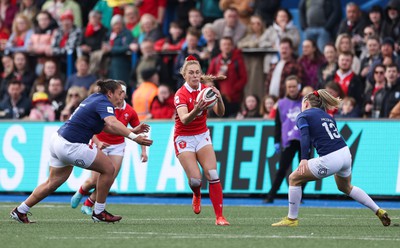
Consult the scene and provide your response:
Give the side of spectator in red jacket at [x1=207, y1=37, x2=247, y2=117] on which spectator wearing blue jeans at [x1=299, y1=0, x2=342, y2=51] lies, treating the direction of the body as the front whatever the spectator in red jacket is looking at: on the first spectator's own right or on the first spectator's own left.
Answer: on the first spectator's own left

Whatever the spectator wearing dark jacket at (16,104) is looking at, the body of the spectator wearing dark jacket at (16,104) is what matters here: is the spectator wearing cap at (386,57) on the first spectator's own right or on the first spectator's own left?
on the first spectator's own left

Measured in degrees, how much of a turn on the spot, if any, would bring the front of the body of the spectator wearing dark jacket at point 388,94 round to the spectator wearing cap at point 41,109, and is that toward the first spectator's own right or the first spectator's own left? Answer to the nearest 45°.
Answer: approximately 90° to the first spectator's own right

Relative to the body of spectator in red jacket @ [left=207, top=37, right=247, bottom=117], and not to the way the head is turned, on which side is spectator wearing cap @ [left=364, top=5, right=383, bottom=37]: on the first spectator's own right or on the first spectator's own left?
on the first spectator's own left

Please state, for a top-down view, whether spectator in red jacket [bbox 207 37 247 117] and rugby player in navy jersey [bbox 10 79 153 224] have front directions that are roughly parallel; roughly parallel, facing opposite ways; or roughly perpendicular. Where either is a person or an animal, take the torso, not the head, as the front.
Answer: roughly perpendicular

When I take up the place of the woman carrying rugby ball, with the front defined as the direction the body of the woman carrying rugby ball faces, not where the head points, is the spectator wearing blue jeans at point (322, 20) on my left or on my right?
on my left
